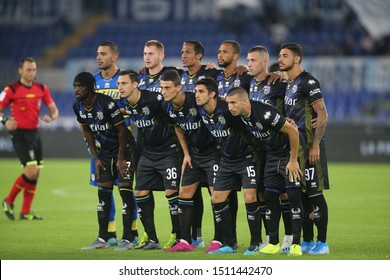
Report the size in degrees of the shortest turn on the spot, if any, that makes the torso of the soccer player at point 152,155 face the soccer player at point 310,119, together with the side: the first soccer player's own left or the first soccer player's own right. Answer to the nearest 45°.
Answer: approximately 135° to the first soccer player's own left

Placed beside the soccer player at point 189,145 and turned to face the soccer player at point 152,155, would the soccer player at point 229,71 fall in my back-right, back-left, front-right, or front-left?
back-right

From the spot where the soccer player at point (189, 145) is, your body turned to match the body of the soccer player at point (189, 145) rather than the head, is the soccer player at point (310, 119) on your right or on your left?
on your left

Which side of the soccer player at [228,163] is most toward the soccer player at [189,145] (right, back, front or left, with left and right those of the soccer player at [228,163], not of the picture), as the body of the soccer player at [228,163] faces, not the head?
right

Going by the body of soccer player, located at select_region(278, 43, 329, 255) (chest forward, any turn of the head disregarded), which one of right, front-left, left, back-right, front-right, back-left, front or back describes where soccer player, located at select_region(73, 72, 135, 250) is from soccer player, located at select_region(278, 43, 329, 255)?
front-right

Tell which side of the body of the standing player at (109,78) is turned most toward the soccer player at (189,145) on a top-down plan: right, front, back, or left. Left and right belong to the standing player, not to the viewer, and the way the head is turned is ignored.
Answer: left

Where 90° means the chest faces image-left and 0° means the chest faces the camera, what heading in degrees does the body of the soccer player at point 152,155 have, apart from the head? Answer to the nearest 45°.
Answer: approximately 45°

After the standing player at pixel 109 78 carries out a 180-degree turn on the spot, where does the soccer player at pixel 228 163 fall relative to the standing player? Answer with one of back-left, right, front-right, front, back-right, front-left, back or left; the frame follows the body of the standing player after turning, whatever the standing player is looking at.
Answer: right

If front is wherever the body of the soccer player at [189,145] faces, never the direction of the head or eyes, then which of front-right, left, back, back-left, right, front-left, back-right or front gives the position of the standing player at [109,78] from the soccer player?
right
